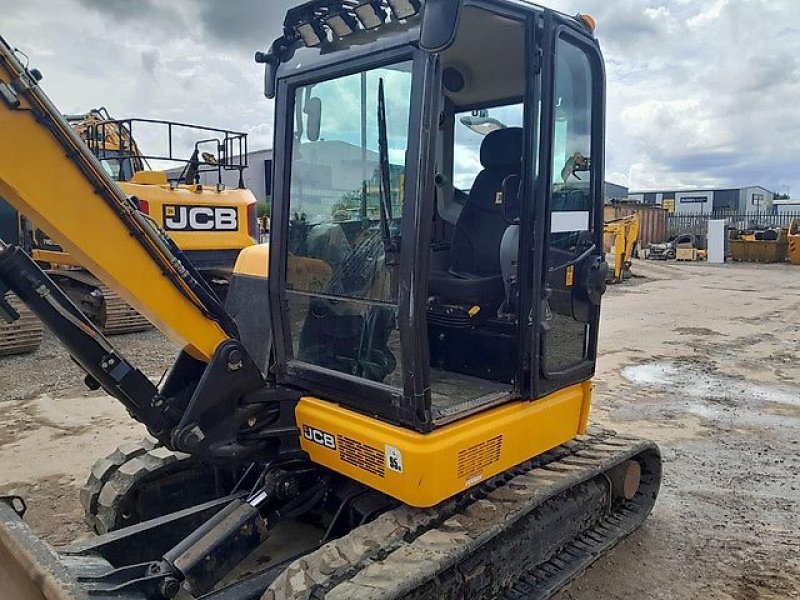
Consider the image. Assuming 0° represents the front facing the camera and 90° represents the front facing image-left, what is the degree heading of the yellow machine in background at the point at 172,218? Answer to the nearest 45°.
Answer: approximately 135°

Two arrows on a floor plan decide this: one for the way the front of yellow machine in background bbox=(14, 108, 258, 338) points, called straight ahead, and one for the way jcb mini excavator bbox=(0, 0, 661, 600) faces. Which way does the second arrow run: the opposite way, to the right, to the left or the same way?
to the left

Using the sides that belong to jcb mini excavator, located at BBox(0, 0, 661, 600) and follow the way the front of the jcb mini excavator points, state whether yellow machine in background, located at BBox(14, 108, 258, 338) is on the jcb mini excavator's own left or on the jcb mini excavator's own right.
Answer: on the jcb mini excavator's own right

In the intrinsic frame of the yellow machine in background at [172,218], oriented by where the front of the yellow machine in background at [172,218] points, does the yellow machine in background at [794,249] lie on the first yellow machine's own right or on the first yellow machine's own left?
on the first yellow machine's own right

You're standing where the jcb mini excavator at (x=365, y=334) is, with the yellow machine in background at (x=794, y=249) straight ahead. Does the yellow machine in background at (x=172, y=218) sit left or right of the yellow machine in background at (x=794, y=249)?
left

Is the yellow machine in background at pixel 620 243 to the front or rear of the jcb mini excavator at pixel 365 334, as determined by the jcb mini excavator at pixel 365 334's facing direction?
to the rear

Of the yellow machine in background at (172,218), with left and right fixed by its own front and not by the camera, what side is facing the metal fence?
right

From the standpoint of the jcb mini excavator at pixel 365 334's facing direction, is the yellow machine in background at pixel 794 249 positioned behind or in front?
behind
